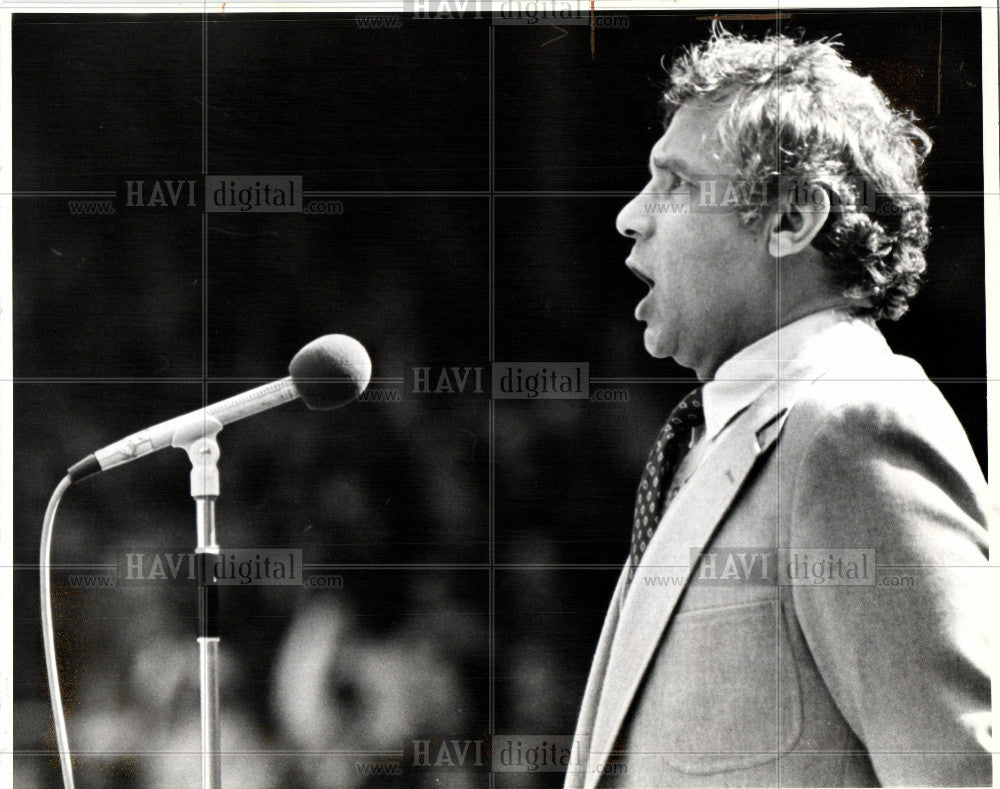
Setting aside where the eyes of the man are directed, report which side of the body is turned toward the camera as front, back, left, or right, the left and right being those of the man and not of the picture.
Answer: left

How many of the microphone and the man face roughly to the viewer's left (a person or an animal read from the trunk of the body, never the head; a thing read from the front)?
1

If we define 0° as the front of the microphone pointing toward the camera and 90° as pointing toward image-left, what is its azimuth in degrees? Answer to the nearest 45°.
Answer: approximately 270°

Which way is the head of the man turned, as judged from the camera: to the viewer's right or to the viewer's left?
to the viewer's left

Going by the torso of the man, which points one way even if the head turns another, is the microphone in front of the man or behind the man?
in front

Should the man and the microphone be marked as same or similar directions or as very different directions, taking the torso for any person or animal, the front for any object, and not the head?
very different directions

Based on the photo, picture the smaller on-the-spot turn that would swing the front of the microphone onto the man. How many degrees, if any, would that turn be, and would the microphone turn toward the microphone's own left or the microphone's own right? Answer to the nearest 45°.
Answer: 0° — it already faces them

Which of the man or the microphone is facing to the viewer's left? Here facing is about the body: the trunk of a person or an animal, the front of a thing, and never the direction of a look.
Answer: the man
